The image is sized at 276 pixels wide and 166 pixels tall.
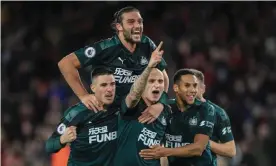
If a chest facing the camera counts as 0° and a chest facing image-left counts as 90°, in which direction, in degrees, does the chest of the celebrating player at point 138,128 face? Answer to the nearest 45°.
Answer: approximately 315°

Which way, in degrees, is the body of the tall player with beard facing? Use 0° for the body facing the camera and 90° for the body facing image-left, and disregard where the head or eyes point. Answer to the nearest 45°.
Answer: approximately 315°

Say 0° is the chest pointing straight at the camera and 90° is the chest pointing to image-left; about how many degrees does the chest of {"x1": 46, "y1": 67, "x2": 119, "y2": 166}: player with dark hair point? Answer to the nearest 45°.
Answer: approximately 315°
